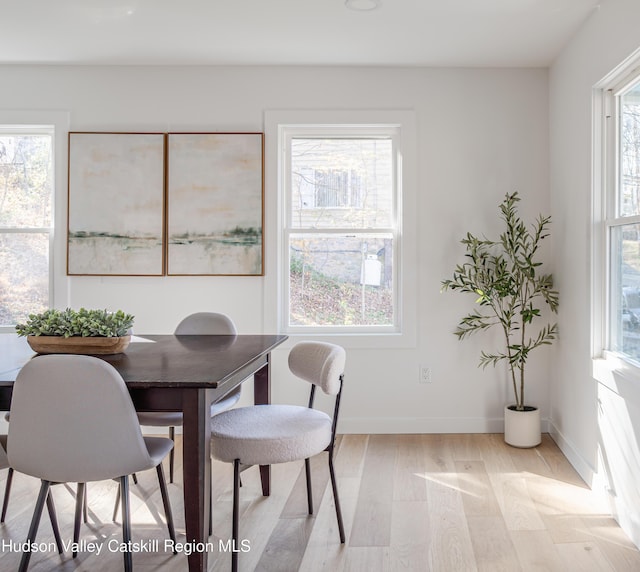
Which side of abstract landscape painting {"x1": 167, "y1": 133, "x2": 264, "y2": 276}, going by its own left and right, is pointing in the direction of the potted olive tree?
left

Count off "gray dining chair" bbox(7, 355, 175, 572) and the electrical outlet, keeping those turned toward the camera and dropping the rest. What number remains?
1

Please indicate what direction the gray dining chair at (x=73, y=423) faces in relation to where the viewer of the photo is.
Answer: facing away from the viewer and to the right of the viewer

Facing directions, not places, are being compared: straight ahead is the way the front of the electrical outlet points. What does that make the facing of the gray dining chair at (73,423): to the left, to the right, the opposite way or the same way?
the opposite way

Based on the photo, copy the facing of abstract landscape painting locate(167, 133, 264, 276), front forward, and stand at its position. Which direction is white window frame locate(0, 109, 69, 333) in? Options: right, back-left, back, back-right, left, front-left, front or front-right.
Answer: right

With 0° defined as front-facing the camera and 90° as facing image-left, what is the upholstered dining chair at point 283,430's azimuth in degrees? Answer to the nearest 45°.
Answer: approximately 45°

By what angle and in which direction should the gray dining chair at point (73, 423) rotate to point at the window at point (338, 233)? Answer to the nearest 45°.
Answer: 0° — it already faces it

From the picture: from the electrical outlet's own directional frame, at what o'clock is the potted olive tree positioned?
The potted olive tree is roughly at 9 o'clock from the electrical outlet.
